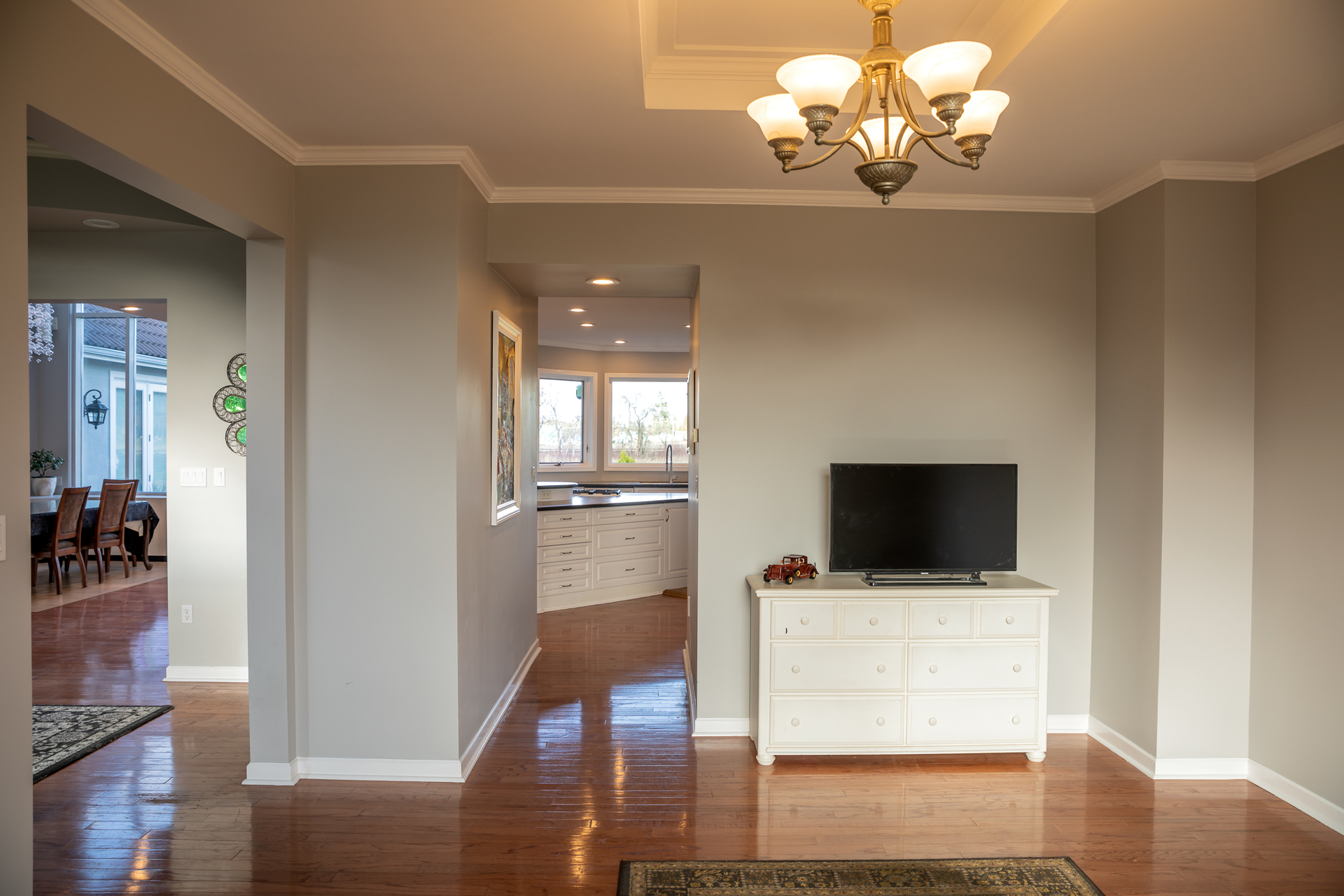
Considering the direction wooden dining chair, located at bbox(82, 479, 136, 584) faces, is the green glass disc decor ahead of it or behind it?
behind

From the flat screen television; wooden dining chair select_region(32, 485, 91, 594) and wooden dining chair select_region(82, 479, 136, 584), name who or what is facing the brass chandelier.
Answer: the flat screen television

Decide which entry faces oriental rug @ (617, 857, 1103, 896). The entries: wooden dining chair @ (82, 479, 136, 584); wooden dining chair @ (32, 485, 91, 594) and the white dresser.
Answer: the white dresser

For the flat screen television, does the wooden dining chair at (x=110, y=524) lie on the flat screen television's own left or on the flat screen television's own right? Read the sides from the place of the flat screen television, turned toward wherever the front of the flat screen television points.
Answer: on the flat screen television's own right

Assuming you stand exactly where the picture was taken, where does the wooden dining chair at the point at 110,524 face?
facing away from the viewer and to the left of the viewer

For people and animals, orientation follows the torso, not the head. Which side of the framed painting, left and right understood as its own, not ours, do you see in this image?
right

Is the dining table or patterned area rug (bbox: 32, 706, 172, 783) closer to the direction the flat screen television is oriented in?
the patterned area rug

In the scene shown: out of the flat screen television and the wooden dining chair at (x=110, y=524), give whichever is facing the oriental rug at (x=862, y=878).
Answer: the flat screen television

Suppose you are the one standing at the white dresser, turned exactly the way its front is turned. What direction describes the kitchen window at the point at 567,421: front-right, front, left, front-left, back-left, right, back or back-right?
back-right
